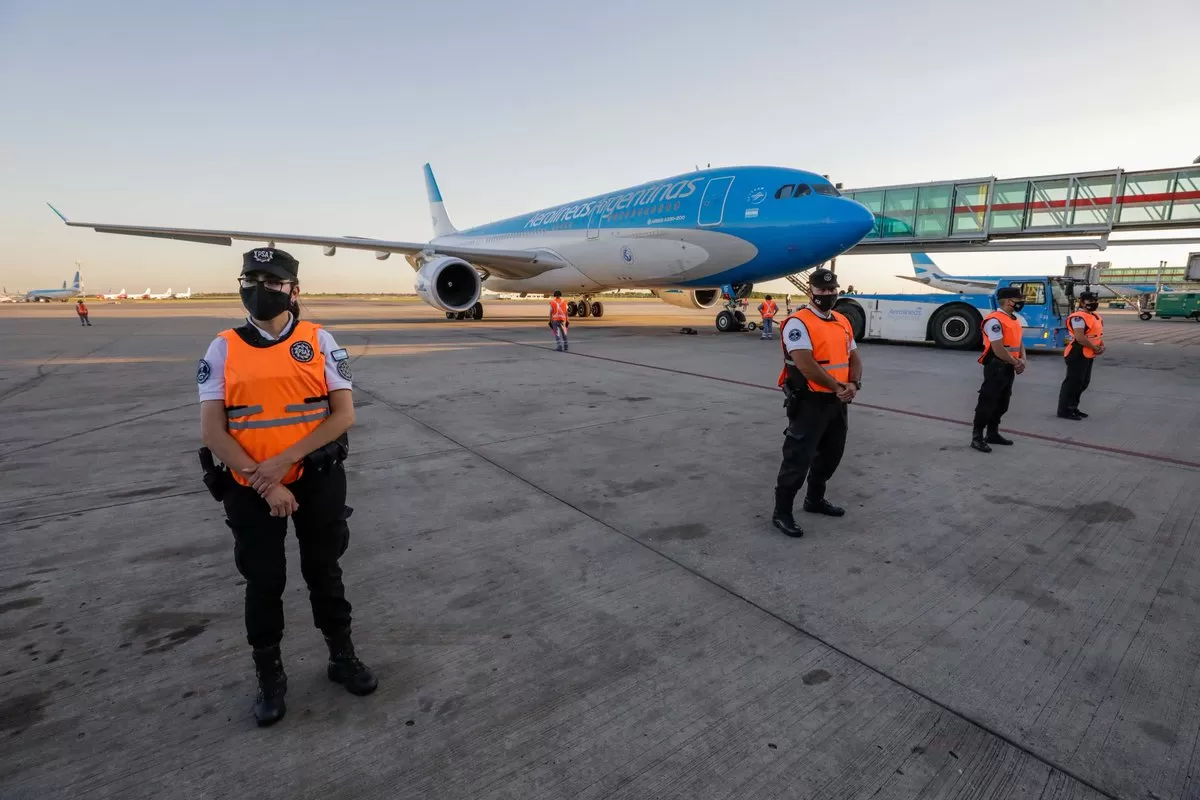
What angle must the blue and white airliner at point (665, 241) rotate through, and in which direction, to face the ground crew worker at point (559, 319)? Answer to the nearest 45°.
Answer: approximately 90° to its right

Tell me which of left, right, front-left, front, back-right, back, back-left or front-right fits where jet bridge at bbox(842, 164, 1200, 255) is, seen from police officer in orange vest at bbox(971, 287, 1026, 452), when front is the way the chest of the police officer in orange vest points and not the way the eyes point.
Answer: back-left

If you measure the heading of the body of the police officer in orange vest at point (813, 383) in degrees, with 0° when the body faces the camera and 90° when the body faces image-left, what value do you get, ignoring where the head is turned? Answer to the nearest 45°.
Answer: approximately 315°

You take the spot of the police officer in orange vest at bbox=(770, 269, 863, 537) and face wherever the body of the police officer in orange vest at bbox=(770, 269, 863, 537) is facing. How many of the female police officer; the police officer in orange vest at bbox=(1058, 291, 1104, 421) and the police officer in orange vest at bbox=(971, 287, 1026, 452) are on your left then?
2

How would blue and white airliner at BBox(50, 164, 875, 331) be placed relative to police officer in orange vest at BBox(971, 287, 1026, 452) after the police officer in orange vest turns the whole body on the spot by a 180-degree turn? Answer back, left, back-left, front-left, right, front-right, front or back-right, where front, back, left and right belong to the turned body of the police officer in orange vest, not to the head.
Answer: front

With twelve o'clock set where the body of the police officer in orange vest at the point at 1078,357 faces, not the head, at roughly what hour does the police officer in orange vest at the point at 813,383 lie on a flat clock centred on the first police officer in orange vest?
The police officer in orange vest at the point at 813,383 is roughly at 2 o'clock from the police officer in orange vest at the point at 1078,357.

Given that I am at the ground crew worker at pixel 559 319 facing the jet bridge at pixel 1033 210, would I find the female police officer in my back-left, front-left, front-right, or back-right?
back-right

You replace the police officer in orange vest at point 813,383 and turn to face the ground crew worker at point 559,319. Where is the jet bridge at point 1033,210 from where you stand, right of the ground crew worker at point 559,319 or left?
right

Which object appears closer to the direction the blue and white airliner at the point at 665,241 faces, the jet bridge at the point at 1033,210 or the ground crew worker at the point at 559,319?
the jet bridge

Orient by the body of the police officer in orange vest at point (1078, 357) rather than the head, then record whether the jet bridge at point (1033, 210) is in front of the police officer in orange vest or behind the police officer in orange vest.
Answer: behind
